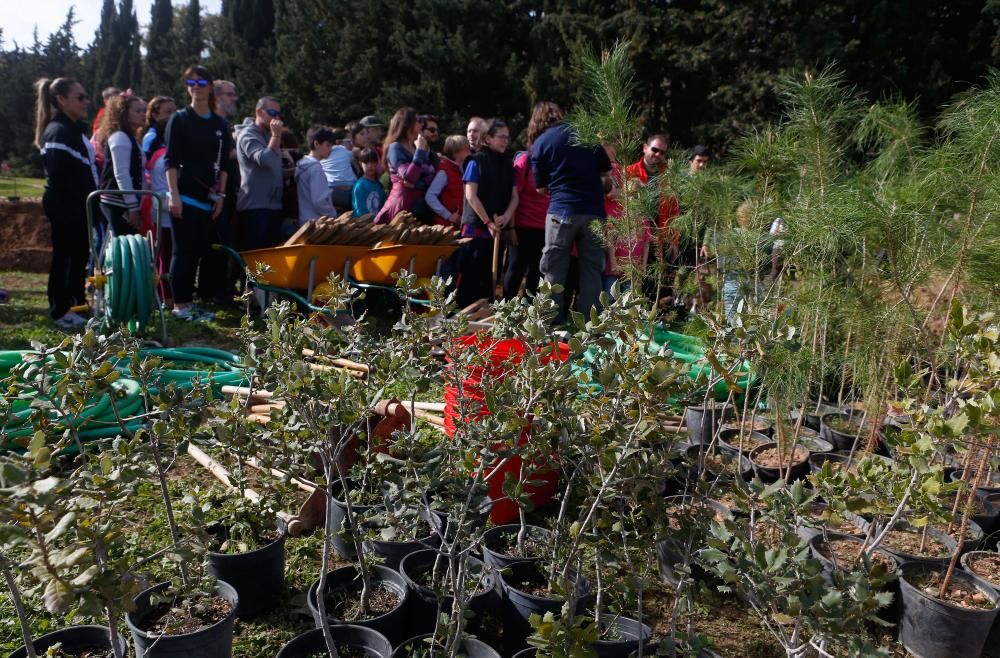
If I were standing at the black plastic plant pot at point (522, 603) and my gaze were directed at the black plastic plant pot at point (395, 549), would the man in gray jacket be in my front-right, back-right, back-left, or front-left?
front-right

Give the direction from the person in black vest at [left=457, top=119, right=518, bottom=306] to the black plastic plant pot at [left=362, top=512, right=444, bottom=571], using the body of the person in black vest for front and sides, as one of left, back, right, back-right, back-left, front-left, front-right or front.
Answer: front-right

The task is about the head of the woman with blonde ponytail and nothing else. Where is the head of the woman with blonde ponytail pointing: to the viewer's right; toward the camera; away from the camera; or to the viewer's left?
to the viewer's right

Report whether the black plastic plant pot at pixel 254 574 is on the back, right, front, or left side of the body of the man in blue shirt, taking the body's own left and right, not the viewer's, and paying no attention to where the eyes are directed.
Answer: back

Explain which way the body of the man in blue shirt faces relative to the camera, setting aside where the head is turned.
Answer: away from the camera

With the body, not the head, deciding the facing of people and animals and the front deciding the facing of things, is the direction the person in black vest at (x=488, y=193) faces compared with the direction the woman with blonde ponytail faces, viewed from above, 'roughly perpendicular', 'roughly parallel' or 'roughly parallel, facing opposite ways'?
roughly perpendicular

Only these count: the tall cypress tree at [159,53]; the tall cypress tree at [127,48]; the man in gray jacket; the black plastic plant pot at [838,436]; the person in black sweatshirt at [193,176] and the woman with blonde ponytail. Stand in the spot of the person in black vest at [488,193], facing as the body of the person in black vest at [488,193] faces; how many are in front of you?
1

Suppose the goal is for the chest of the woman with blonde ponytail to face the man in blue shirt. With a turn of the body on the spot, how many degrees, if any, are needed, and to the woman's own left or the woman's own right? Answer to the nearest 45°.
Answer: approximately 45° to the woman's own right

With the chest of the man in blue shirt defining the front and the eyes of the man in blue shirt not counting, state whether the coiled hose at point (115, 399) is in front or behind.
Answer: behind

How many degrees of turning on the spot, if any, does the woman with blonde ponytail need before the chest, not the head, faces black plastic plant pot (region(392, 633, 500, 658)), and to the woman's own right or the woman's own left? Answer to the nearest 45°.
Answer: approximately 90° to the woman's own right

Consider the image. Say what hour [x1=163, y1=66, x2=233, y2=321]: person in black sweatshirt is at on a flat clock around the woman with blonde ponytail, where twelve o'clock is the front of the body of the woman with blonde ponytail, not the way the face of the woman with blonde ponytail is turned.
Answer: The person in black sweatshirt is roughly at 12 o'clock from the woman with blonde ponytail.

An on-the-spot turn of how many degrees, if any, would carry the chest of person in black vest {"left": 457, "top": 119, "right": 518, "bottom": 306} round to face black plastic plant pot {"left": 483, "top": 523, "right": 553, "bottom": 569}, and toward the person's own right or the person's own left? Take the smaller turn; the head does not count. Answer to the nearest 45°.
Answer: approximately 45° to the person's own right

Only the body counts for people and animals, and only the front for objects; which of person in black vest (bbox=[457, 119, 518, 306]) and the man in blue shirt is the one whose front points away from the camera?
the man in blue shirt

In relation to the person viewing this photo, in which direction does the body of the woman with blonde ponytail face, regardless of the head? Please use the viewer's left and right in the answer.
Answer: facing to the right of the viewer

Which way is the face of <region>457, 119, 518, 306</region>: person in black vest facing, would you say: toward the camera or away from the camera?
toward the camera

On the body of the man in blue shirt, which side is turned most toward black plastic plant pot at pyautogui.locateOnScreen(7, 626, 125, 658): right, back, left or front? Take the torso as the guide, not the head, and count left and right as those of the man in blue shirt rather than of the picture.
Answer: back

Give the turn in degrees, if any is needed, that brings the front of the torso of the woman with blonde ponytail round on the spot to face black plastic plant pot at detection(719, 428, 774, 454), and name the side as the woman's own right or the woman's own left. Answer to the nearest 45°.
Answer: approximately 45° to the woman's own right

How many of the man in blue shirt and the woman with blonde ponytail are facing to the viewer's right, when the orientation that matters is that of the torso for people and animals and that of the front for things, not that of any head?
1
